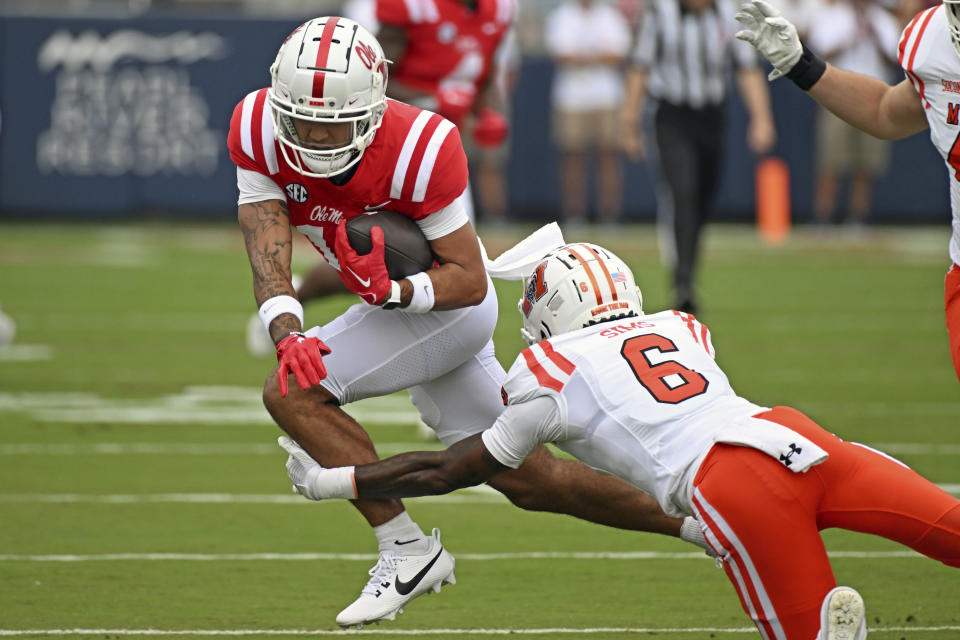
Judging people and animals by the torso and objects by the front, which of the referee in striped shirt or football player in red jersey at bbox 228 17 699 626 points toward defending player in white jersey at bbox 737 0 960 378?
the referee in striped shirt

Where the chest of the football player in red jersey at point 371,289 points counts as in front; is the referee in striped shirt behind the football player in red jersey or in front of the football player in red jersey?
behind

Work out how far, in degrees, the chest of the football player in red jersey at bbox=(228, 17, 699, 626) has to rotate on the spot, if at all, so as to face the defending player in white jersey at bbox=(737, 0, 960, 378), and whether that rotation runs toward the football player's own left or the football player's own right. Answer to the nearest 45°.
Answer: approximately 135° to the football player's own left

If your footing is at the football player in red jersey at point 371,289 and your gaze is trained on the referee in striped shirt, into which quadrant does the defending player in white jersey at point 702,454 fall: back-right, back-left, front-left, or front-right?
back-right

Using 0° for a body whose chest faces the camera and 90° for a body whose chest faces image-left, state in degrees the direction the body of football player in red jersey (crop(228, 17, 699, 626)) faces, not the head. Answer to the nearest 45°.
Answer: approximately 45°

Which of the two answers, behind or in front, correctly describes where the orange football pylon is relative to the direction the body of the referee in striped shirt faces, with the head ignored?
behind

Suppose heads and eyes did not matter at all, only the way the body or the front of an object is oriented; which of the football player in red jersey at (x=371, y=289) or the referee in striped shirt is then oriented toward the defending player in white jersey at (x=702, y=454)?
the referee in striped shirt

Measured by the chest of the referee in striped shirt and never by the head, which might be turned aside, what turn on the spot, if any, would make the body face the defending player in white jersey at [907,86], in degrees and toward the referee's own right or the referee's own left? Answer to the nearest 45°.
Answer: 0° — they already face them
